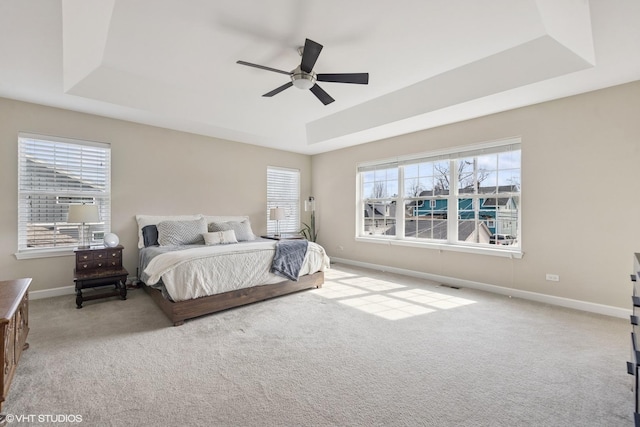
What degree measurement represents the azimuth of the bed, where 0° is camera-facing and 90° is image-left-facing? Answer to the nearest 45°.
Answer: approximately 315°

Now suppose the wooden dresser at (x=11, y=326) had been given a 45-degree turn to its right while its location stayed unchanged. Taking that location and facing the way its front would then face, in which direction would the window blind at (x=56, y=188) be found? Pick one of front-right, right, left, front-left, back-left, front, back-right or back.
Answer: back-left

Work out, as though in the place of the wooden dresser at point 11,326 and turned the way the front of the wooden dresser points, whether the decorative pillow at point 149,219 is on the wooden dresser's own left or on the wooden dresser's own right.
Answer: on the wooden dresser's own left

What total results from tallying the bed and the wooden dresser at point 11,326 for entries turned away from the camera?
0

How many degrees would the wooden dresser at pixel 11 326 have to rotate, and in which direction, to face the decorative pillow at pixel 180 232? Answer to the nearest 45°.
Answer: approximately 45° to its left

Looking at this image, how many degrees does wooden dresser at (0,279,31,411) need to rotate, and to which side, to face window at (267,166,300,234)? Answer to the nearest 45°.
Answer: approximately 45° to its left

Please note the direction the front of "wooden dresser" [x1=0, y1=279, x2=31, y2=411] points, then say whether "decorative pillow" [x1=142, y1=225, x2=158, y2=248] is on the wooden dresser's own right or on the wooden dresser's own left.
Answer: on the wooden dresser's own left

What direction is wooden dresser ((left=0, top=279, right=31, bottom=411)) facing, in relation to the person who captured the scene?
facing to the right of the viewer

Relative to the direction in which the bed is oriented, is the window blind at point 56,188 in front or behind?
behind

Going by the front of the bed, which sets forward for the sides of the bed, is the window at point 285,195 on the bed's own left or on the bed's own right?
on the bed's own left
